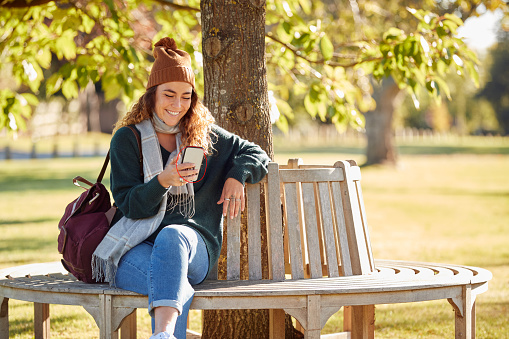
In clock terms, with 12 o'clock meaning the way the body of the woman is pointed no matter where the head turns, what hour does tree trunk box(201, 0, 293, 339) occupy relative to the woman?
The tree trunk is roughly at 7 o'clock from the woman.

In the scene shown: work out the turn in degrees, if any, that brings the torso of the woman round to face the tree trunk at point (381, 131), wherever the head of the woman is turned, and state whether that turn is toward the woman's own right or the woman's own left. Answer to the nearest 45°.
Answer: approximately 180°

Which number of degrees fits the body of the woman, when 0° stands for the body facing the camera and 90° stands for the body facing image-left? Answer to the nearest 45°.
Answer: approximately 0°

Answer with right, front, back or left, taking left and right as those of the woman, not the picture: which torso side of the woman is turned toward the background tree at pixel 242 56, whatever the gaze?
back

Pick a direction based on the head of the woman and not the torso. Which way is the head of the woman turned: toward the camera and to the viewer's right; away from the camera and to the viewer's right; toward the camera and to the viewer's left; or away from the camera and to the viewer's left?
toward the camera and to the viewer's right
